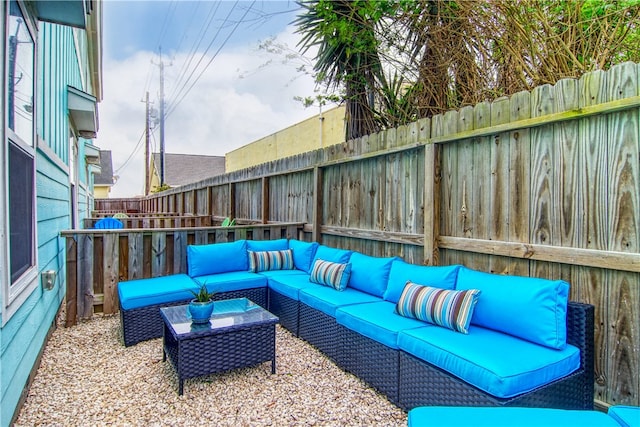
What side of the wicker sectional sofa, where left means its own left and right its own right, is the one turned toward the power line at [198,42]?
right

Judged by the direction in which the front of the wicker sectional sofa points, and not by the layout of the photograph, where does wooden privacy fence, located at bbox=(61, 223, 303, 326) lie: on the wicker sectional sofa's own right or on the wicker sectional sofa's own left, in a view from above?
on the wicker sectional sofa's own right

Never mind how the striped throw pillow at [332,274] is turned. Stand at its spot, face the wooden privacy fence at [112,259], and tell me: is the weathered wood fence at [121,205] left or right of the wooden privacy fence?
right

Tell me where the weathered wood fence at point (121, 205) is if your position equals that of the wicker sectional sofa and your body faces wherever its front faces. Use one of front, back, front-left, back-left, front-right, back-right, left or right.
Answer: right

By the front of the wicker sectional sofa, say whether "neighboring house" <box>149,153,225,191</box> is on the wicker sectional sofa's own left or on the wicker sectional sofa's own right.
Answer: on the wicker sectional sofa's own right

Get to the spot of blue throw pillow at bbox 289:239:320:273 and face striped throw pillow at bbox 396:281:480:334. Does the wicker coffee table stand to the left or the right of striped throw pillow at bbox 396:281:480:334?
right

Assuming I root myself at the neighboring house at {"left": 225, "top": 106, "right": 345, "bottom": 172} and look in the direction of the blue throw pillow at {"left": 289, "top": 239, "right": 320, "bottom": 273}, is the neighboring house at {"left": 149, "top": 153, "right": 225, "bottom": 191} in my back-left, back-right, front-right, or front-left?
back-right

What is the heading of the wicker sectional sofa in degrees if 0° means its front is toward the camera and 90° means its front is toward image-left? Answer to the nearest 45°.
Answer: approximately 45°

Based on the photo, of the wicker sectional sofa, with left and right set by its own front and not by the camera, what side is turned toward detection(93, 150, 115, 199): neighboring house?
right

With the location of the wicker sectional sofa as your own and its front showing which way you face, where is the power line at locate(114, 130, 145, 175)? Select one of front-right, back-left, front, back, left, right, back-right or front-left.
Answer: right
